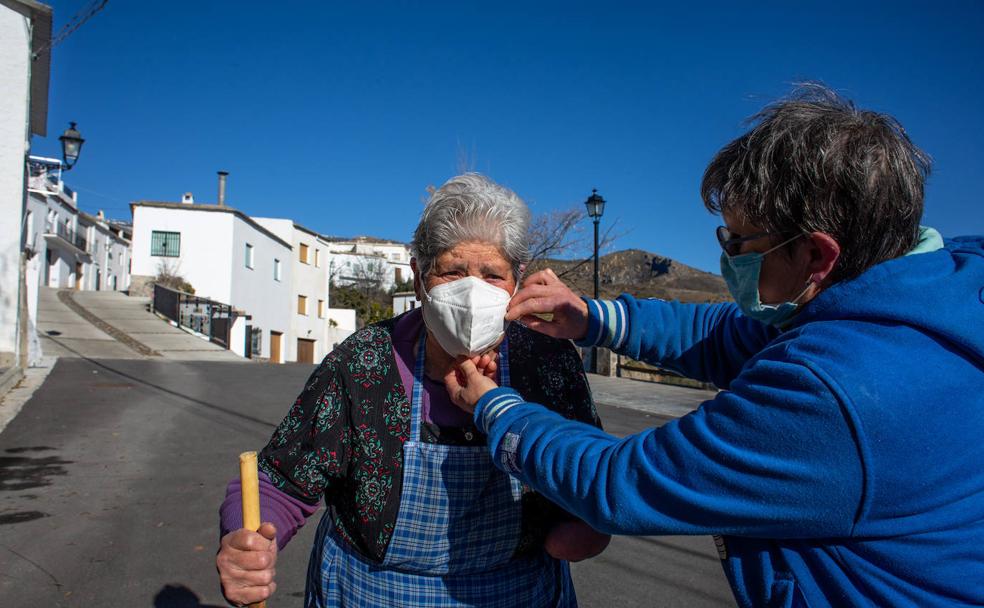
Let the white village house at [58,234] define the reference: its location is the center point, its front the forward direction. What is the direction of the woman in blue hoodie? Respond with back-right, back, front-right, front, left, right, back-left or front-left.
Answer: front-right

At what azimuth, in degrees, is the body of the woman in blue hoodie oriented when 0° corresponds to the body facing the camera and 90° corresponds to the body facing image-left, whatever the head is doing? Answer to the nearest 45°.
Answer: approximately 90°

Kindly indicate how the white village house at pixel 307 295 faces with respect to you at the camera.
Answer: facing the viewer and to the right of the viewer

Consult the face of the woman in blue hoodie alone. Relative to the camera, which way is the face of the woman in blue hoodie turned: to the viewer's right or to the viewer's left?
to the viewer's left

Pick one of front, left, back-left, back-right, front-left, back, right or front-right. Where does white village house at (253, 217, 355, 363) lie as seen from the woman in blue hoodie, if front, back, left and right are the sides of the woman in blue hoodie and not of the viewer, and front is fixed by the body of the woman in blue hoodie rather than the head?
front-right

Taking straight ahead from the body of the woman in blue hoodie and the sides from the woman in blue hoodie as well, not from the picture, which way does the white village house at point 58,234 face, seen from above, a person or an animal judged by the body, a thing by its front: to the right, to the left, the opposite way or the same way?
the opposite way

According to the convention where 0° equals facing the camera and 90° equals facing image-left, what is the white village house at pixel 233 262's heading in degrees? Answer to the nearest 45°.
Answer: approximately 315°

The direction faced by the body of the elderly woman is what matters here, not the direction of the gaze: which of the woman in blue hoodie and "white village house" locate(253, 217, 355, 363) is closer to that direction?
the woman in blue hoodie

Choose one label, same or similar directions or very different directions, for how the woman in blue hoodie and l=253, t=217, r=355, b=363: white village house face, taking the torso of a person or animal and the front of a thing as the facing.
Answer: very different directions

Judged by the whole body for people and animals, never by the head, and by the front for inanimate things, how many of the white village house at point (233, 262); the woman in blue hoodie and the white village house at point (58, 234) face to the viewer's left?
1

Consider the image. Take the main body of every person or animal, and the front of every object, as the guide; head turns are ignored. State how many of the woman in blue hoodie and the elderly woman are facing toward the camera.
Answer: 1

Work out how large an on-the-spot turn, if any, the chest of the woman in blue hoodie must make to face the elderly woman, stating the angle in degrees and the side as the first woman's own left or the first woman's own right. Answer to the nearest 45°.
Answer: approximately 45° to the first woman's own right

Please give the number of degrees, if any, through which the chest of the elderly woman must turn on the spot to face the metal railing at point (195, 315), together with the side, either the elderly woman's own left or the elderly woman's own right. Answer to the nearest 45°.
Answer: approximately 180°

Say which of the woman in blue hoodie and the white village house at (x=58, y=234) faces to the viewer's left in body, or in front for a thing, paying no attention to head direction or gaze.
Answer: the woman in blue hoodie

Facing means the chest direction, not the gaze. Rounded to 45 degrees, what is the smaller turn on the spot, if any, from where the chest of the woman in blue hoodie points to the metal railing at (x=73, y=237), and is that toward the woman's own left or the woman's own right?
approximately 45° to the woman's own right
